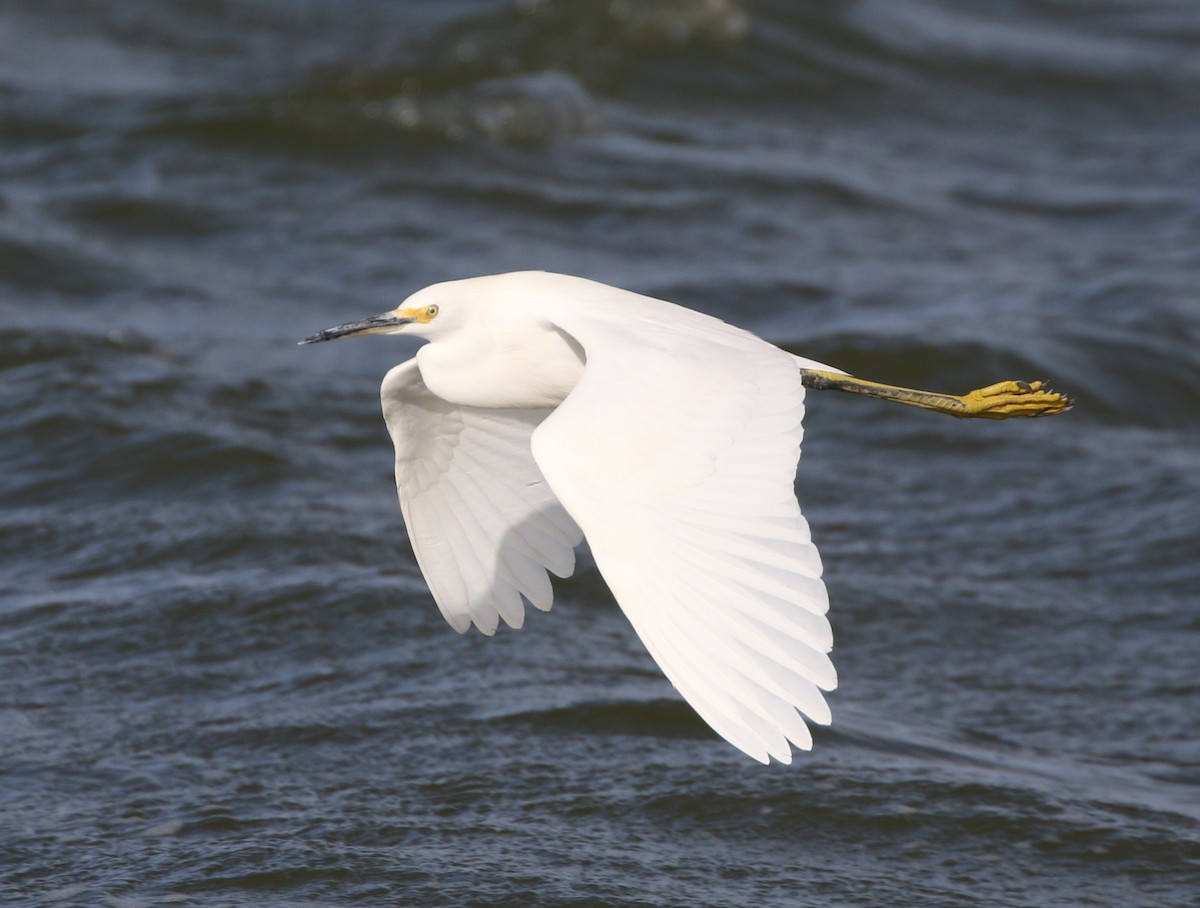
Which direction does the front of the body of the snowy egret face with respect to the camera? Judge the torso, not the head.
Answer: to the viewer's left
